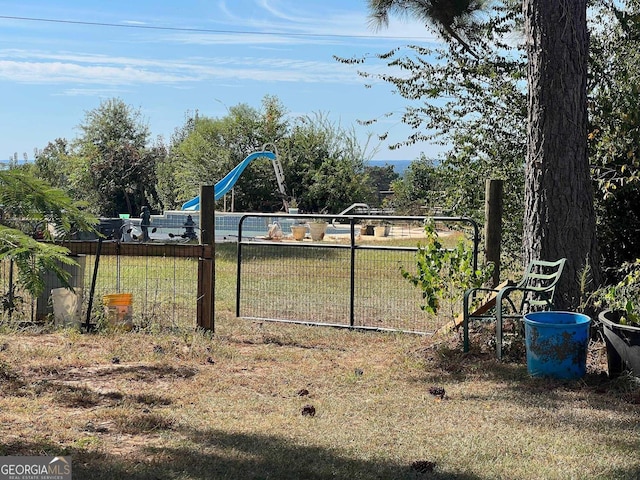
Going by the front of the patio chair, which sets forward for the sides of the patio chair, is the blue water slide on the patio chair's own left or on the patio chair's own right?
on the patio chair's own right

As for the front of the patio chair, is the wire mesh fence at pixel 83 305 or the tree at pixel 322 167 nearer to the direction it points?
the wire mesh fence

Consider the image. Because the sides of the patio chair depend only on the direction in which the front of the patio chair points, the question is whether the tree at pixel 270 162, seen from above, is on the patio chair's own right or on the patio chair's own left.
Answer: on the patio chair's own right

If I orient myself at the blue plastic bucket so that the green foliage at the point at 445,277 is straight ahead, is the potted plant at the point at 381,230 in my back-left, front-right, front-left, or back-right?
front-right

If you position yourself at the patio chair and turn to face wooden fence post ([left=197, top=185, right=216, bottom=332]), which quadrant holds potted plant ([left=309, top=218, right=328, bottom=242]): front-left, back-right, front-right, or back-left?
front-right

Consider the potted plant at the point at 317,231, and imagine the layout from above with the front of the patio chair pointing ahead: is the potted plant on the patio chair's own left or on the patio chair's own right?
on the patio chair's own right

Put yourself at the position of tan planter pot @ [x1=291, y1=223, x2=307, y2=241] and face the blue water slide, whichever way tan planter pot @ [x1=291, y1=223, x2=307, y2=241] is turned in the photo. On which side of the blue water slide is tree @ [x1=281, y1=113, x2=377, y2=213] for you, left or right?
right

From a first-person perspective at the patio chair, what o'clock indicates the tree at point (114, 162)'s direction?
The tree is roughly at 3 o'clock from the patio chair.

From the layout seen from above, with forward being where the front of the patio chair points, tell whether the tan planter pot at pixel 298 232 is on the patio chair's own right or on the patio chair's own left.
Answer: on the patio chair's own right

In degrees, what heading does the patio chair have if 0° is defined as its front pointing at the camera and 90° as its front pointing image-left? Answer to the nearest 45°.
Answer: approximately 45°

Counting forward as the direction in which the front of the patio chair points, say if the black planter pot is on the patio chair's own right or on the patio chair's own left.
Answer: on the patio chair's own left

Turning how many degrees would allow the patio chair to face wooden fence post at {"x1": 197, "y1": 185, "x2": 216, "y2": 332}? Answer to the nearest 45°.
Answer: approximately 45° to its right
